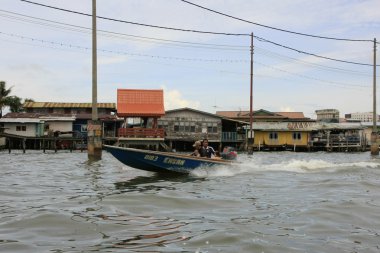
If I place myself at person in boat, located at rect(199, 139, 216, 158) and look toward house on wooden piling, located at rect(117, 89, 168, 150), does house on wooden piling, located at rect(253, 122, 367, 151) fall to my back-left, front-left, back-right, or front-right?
front-right

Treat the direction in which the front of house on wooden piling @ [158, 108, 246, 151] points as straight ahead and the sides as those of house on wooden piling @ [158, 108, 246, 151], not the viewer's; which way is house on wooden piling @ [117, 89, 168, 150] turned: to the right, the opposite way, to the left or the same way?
the same way

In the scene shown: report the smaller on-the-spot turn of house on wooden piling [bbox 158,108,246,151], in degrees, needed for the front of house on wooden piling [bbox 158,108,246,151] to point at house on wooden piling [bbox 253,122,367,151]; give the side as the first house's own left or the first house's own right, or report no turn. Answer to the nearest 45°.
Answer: approximately 90° to the first house's own left

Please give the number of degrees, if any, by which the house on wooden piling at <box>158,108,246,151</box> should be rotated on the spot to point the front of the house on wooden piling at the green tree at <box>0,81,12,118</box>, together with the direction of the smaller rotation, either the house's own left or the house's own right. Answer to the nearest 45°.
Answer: approximately 90° to the house's own right

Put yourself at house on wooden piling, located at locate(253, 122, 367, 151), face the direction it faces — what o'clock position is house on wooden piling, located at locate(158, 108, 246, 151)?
house on wooden piling, located at locate(158, 108, 246, 151) is roughly at 2 o'clock from house on wooden piling, located at locate(253, 122, 367, 151).

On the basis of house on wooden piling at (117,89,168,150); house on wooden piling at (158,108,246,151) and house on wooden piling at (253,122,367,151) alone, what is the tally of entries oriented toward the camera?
3

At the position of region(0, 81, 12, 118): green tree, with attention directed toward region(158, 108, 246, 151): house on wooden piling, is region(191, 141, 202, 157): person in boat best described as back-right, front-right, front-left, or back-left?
front-right

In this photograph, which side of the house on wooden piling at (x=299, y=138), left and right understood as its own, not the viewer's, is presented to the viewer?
front

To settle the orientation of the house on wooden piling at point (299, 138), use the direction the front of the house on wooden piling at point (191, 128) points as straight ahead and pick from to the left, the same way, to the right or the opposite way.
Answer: the same way

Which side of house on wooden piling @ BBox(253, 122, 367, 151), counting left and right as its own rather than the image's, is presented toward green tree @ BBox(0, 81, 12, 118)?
right

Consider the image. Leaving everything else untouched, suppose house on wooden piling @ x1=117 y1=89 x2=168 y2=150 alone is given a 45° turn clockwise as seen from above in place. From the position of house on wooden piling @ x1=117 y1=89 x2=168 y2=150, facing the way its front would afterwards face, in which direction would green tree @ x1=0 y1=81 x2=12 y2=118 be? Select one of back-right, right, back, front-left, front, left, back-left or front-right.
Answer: right

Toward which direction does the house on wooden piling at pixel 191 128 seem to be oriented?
toward the camera

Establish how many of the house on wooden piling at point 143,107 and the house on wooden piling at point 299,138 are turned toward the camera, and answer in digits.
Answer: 2

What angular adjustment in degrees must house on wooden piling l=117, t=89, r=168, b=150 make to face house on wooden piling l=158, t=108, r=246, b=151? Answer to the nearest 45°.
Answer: approximately 135° to its left

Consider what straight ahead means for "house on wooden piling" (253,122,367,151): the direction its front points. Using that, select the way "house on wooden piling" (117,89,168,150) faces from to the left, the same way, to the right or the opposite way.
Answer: the same way

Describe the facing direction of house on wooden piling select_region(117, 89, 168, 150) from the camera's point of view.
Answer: facing the viewer
